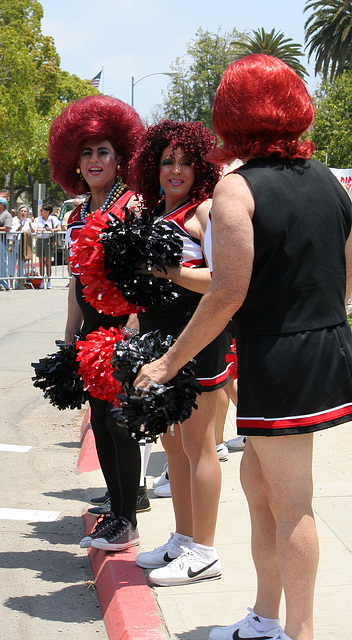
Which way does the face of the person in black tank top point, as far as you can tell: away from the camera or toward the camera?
away from the camera

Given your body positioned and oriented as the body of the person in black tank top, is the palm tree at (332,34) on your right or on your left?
on your right

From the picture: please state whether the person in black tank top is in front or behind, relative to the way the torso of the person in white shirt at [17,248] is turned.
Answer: in front

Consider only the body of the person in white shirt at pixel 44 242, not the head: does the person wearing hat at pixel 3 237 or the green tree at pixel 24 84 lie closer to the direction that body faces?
the person wearing hat

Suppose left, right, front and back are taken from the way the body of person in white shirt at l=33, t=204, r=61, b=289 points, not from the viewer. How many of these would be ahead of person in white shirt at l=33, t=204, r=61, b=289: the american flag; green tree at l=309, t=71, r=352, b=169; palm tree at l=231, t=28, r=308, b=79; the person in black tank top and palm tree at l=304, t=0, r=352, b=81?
1

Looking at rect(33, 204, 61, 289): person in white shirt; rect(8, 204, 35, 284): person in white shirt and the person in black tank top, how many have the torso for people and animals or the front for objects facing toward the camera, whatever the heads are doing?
2

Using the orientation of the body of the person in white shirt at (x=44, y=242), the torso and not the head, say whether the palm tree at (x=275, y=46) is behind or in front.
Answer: behind

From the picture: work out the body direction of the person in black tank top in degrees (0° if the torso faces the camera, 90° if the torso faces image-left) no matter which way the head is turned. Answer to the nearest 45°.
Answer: approximately 135°

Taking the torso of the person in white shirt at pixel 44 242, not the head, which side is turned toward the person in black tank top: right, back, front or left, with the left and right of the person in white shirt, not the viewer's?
front

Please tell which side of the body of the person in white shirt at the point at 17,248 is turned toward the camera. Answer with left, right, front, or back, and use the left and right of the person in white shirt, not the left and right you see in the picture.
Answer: front

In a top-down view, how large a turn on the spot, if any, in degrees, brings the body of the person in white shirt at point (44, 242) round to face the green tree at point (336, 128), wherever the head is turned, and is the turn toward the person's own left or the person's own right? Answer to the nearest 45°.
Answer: approximately 135° to the person's own left

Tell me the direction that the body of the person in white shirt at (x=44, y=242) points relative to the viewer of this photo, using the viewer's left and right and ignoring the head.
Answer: facing the viewer

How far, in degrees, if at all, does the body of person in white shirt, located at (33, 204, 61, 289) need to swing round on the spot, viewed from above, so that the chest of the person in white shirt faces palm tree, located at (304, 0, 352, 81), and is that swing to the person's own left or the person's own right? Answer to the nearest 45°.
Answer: approximately 135° to the person's own left
